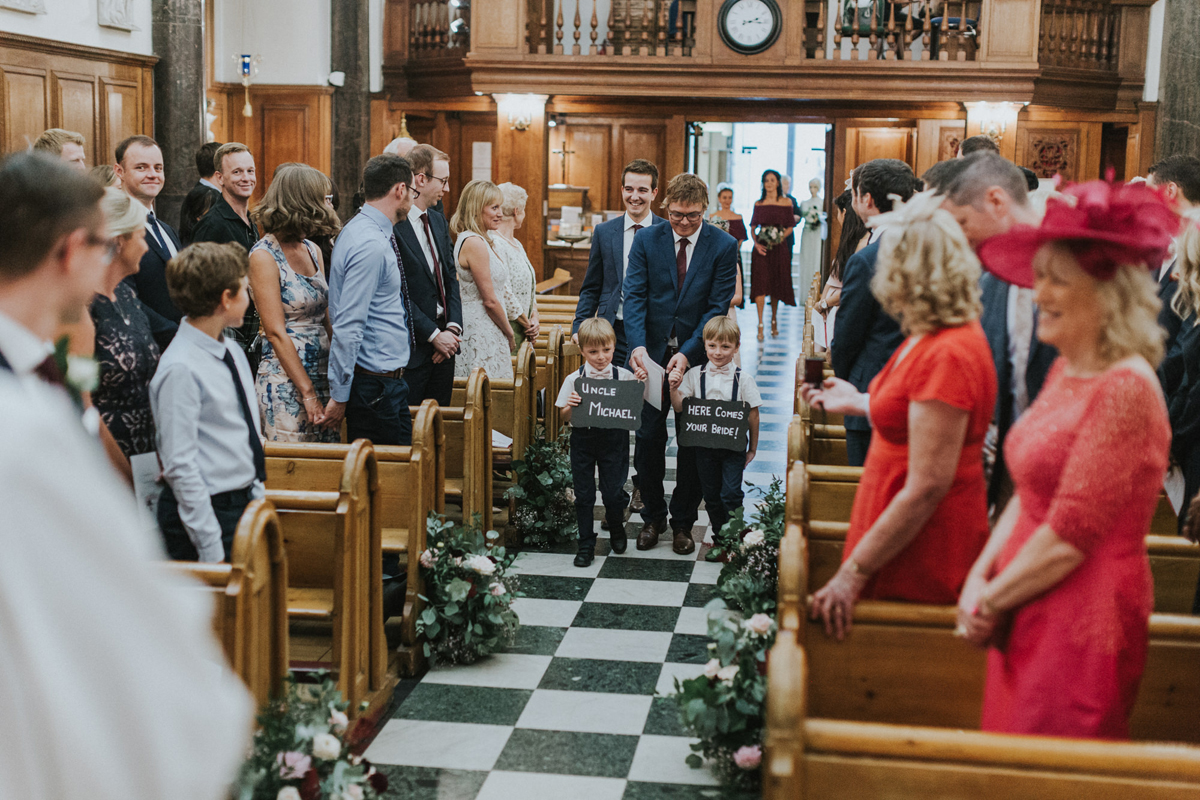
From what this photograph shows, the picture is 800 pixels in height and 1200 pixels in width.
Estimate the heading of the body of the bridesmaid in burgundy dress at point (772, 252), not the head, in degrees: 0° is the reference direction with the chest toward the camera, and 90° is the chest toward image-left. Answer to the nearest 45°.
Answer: approximately 0°

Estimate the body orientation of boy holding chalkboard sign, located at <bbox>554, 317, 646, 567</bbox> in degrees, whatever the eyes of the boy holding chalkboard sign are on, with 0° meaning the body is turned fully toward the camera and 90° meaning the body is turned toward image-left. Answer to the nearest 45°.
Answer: approximately 0°

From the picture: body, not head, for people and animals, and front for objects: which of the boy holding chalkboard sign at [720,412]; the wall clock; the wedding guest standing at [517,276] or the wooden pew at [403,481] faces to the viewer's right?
the wedding guest standing

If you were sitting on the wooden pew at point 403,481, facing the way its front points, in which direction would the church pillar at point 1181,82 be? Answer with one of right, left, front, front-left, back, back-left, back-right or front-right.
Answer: back-left

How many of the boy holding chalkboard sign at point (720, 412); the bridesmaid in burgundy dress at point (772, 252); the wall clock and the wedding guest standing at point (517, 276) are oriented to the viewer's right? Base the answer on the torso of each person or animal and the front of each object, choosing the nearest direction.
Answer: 1

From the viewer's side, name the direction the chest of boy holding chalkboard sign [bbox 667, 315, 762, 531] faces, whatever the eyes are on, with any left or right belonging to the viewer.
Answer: facing the viewer

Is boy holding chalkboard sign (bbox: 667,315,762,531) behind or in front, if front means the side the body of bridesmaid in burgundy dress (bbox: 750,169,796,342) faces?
in front

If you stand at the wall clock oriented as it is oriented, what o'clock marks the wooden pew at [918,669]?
The wooden pew is roughly at 12 o'clock from the wall clock.

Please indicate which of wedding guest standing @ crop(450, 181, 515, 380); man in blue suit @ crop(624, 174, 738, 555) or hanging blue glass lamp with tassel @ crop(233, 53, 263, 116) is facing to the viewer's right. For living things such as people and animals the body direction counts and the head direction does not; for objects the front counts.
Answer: the wedding guest standing

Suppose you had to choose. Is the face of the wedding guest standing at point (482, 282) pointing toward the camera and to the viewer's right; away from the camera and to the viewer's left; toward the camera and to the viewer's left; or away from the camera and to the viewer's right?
toward the camera and to the viewer's right

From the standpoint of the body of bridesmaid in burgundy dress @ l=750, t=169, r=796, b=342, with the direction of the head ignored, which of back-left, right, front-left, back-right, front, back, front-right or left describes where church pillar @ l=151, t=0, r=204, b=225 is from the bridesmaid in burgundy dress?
front-right

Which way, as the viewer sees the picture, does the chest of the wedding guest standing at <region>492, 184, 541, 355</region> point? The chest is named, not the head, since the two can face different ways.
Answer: to the viewer's right

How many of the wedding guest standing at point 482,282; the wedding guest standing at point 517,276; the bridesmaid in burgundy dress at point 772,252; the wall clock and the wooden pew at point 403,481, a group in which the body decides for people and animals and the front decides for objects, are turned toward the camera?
3

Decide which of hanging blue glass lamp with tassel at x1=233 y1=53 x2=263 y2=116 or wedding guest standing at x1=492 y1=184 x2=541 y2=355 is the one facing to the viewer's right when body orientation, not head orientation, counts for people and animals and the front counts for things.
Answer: the wedding guest standing

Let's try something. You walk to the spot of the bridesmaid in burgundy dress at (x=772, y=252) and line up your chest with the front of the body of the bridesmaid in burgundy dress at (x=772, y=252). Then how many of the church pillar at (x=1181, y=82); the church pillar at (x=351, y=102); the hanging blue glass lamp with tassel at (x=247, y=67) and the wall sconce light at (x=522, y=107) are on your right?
3

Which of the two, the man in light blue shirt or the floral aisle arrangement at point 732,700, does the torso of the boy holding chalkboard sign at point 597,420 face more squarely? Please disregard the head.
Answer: the floral aisle arrangement
